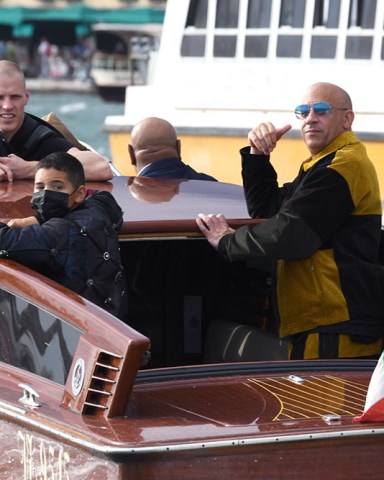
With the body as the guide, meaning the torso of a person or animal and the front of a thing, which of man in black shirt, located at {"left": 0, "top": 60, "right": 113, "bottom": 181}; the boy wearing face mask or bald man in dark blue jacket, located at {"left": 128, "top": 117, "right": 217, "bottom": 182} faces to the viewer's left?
the boy wearing face mask

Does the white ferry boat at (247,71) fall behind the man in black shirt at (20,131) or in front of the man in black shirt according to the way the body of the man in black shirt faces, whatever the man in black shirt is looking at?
behind

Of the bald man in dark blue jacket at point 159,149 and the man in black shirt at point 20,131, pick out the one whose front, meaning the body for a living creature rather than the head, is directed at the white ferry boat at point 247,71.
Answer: the bald man in dark blue jacket

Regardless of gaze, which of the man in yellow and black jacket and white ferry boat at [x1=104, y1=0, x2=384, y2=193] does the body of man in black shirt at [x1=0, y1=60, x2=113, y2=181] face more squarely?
the man in yellow and black jacket

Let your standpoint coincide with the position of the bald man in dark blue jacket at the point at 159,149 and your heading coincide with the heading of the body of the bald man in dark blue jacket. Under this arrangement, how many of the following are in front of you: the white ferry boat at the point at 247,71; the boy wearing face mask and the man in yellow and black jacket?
1

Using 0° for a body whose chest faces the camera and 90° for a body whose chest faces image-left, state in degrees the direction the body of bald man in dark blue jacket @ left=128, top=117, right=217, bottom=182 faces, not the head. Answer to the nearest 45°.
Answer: approximately 180°

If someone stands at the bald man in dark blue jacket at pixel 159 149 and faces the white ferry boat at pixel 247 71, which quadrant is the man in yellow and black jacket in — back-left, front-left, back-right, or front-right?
back-right

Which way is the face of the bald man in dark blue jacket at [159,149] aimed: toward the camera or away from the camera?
away from the camera

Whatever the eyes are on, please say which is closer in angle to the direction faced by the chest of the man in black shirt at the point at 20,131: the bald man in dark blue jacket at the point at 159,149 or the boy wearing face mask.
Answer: the boy wearing face mask

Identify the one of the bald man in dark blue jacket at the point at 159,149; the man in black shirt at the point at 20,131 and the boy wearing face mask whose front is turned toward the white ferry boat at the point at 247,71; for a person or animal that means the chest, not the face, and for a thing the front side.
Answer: the bald man in dark blue jacket
